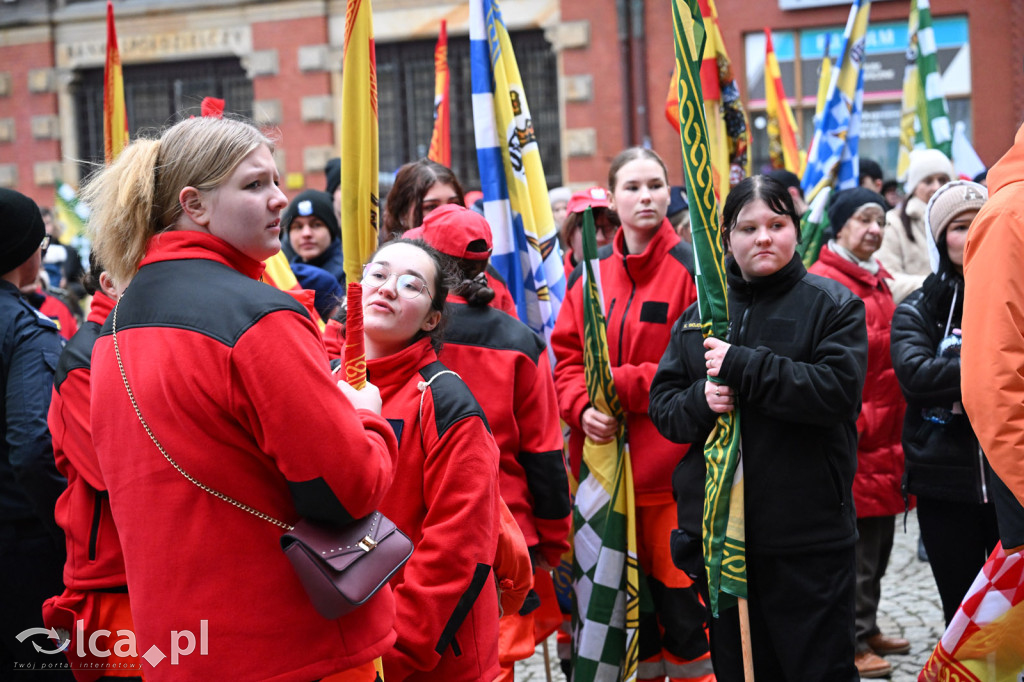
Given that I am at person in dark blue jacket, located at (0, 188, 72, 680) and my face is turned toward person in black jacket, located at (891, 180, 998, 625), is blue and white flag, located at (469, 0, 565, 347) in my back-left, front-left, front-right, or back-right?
front-left

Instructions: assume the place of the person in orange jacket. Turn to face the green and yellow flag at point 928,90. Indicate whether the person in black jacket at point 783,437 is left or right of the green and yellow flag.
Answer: left

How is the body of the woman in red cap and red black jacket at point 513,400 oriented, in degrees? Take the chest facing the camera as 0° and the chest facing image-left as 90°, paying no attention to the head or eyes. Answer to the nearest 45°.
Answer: approximately 180°

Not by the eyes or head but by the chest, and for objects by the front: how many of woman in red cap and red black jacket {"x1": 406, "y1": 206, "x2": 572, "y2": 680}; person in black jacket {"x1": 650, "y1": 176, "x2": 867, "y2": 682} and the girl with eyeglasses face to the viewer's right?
0

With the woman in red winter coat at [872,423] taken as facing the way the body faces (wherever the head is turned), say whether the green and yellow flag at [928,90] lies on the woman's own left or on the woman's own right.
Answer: on the woman's own left

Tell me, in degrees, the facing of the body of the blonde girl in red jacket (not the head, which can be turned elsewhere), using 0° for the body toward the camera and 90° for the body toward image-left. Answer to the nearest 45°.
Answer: approximately 225°

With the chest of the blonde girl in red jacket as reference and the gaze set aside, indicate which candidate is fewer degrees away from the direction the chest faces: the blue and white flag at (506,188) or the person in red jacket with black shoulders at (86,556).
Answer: the blue and white flag

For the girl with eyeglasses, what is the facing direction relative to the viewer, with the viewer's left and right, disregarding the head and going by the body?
facing the viewer and to the left of the viewer

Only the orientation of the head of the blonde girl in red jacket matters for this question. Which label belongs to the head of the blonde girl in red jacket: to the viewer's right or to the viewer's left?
to the viewer's right

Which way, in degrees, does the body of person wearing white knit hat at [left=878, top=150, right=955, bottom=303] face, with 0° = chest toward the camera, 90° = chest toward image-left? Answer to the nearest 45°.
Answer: approximately 315°
